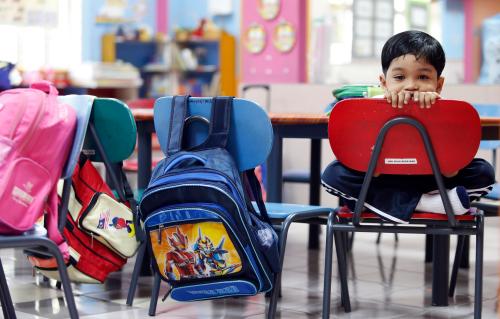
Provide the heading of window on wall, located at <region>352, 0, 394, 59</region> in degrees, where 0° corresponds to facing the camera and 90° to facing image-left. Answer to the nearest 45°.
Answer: approximately 0°

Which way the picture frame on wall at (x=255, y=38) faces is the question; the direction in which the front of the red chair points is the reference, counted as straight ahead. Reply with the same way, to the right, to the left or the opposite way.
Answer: the opposite way

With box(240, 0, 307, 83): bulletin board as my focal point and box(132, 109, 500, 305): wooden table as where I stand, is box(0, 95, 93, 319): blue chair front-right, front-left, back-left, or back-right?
back-left

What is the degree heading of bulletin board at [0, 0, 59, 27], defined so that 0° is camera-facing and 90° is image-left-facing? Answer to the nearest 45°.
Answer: approximately 0°

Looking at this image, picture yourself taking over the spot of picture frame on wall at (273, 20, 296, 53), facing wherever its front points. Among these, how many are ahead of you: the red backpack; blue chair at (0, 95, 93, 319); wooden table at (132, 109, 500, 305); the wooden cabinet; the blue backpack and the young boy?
5

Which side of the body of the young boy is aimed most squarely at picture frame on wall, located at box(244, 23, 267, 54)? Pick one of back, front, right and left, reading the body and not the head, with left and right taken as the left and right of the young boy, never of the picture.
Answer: back

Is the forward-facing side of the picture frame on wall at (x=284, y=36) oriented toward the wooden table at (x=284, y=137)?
yes
